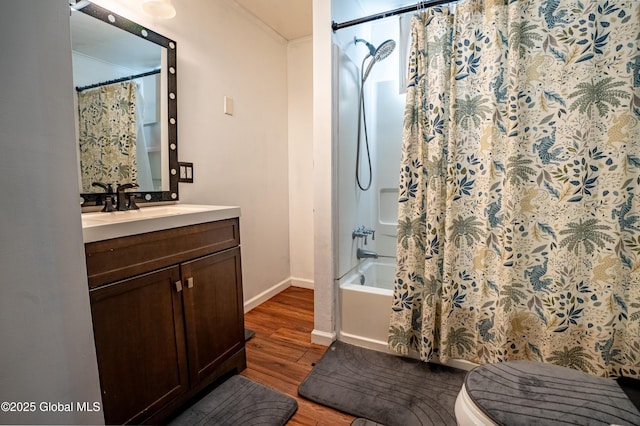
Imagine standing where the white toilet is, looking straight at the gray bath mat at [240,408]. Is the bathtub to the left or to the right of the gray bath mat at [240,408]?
right

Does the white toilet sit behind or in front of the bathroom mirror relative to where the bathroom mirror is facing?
in front

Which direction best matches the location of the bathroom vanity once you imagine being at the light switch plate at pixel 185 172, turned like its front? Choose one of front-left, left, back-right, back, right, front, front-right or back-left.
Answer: front-right

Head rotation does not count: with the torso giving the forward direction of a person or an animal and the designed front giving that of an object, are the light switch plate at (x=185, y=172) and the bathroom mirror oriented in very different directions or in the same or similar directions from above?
same or similar directions

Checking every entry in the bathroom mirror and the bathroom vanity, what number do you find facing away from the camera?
0

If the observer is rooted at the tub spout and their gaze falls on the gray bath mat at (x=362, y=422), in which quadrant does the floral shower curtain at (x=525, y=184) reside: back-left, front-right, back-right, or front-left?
front-left

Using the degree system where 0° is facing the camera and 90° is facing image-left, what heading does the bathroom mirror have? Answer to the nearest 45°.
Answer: approximately 315°

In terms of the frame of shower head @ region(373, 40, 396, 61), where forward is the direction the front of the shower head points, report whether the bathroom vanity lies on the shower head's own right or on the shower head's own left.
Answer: on the shower head's own right

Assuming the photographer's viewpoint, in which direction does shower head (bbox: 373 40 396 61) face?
facing the viewer and to the right of the viewer

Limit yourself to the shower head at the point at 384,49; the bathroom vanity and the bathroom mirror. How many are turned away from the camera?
0

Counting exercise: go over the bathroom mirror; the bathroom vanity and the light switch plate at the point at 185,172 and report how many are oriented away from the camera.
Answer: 0

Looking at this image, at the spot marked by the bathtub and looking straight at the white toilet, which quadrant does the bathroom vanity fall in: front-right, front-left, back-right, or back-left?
front-right
